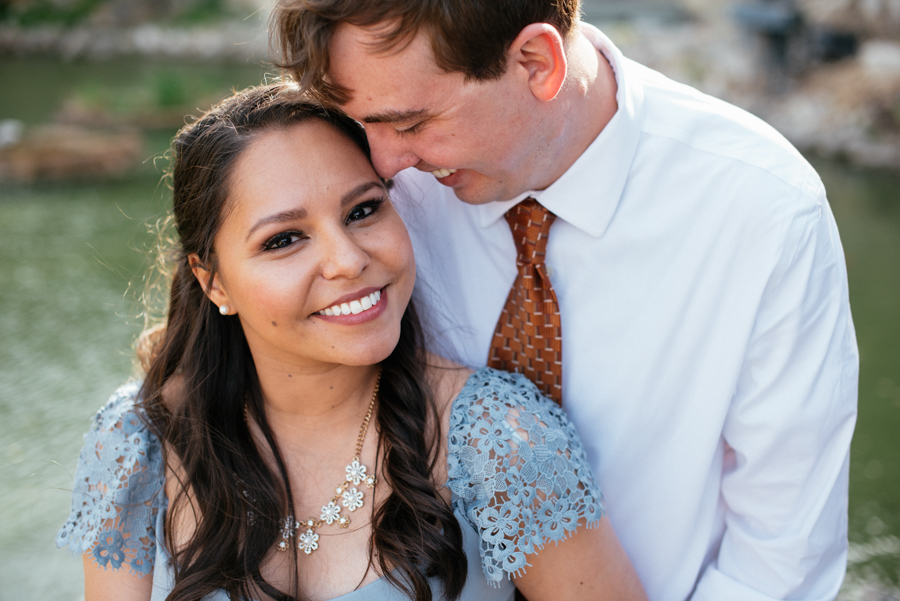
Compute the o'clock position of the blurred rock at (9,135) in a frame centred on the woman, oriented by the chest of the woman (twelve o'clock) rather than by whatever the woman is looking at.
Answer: The blurred rock is roughly at 5 o'clock from the woman.

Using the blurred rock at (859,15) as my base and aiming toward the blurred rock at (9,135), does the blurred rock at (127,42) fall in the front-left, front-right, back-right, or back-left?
front-right

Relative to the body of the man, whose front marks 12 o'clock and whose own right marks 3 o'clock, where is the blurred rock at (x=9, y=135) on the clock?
The blurred rock is roughly at 3 o'clock from the man.

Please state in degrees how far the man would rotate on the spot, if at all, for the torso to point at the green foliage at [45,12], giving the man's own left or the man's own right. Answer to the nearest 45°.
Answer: approximately 90° to the man's own right

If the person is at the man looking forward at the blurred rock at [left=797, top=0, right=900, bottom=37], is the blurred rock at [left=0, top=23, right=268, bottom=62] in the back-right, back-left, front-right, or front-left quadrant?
front-left

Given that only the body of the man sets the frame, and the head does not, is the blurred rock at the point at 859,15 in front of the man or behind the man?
behind

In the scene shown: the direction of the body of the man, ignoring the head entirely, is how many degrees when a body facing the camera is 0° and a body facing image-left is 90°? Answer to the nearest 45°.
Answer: approximately 45°

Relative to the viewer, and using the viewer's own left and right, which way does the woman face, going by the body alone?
facing the viewer

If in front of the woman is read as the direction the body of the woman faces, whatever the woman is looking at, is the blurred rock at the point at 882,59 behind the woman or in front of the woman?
behind

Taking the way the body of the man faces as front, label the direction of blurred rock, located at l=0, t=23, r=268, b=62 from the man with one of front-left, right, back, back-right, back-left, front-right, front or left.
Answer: right

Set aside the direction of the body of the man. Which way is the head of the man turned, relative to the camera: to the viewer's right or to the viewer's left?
to the viewer's left

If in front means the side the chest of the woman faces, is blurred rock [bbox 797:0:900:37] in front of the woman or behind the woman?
behind

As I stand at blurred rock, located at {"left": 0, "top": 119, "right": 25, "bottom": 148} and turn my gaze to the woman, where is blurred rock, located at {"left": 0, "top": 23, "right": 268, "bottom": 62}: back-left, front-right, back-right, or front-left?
back-left
